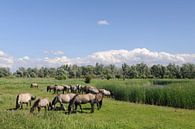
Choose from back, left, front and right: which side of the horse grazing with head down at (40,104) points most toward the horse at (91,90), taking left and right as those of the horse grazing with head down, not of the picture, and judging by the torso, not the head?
back

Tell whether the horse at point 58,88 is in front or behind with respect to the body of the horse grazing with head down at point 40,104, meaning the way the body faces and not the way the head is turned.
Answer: behind

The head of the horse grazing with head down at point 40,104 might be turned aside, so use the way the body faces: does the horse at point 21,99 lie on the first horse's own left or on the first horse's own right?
on the first horse's own right

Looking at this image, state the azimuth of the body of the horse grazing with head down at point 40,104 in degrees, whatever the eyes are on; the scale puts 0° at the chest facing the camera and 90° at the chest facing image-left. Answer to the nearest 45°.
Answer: approximately 45°
